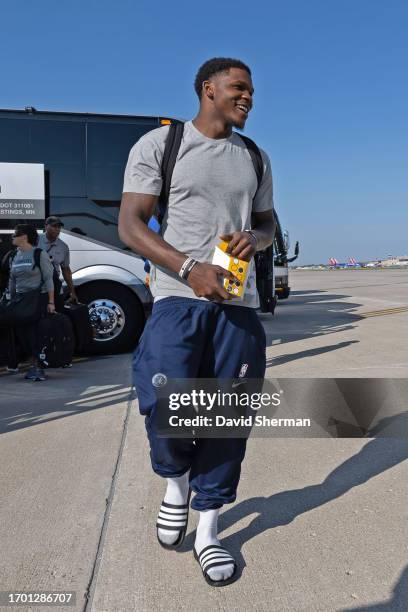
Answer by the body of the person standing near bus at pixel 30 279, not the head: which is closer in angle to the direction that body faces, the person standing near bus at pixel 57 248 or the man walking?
the man walking

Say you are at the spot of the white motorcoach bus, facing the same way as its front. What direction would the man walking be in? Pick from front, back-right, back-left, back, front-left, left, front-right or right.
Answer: right

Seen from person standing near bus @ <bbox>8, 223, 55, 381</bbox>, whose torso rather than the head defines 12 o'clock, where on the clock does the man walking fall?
The man walking is roughly at 10 o'clock from the person standing near bus.

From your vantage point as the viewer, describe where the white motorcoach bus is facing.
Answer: facing to the right of the viewer

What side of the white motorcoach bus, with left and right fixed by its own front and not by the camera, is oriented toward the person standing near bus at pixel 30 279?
right

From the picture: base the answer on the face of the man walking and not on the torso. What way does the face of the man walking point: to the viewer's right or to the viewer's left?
to the viewer's right

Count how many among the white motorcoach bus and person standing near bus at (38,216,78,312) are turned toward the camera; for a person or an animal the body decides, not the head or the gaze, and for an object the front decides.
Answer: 1

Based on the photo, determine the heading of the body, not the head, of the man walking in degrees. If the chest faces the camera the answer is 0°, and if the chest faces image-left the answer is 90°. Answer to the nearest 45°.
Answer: approximately 315°

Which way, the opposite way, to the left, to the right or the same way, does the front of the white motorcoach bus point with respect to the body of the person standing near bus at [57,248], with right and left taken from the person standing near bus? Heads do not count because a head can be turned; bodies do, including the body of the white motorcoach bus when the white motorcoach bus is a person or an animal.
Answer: to the left

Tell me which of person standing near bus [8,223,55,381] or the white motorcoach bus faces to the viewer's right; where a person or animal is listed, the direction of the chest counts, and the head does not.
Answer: the white motorcoach bus

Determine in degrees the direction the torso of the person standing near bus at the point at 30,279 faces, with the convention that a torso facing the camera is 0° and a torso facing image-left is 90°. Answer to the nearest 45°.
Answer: approximately 45°
